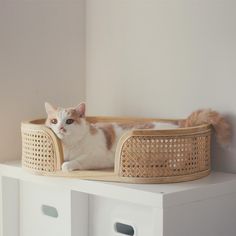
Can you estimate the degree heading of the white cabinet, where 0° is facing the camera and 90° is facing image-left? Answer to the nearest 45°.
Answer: approximately 45°

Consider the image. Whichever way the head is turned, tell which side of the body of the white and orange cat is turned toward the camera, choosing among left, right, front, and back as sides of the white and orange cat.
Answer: left

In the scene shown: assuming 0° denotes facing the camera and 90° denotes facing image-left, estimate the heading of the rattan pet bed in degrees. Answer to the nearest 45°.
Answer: approximately 45°
